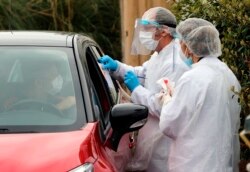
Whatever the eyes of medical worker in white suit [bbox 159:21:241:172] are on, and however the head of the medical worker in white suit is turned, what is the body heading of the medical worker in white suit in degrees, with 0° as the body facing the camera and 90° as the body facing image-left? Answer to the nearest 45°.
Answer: approximately 135°

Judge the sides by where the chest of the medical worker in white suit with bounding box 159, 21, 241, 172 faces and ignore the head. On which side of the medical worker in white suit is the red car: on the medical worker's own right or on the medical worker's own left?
on the medical worker's own left

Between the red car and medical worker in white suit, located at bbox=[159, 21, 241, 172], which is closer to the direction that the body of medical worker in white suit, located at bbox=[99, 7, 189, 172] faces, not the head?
the red car

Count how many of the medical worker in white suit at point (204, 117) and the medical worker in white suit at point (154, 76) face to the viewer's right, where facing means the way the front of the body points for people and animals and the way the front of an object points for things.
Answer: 0

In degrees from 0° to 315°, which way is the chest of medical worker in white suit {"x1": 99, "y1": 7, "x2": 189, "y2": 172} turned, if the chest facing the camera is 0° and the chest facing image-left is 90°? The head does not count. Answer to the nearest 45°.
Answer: approximately 90°
